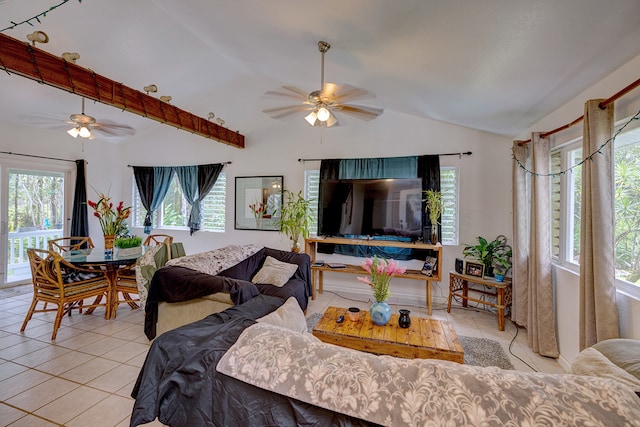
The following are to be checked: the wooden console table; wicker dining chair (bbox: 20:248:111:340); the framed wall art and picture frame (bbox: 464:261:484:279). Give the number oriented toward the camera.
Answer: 3

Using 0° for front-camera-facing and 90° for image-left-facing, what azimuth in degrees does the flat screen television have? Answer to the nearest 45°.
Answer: approximately 0°

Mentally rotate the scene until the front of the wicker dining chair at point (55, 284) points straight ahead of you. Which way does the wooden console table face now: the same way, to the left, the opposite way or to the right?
the opposite way

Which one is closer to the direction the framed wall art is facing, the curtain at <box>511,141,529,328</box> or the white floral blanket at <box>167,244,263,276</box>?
the white floral blanket

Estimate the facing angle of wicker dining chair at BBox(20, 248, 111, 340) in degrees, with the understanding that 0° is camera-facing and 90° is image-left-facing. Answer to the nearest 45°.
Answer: approximately 225°

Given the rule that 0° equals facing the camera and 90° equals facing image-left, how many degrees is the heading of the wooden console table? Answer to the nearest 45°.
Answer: approximately 0°

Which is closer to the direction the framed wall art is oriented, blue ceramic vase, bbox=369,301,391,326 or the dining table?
the blue ceramic vase

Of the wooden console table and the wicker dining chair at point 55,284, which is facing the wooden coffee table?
the wooden console table

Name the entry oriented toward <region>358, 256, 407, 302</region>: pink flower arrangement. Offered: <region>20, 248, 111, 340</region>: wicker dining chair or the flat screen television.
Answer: the flat screen television

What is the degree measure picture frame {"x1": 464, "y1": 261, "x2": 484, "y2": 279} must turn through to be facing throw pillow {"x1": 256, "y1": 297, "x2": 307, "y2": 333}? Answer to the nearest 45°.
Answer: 0° — it already faces it
